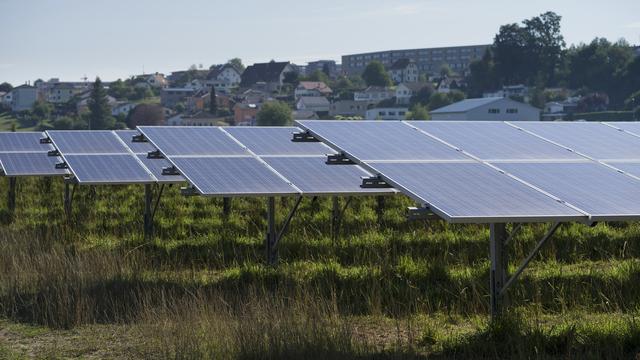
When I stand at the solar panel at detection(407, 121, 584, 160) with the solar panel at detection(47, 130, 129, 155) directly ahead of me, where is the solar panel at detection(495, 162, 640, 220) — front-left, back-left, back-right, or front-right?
back-left

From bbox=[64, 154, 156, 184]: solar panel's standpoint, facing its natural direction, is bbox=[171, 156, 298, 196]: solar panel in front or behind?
in front
